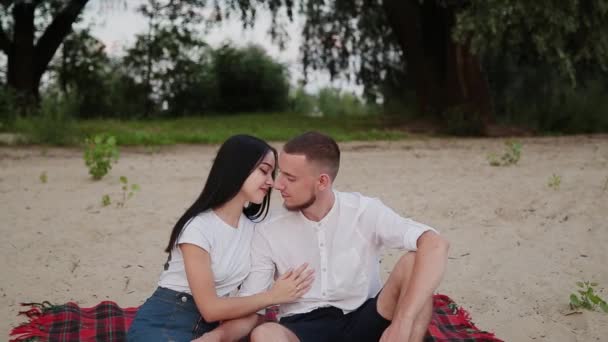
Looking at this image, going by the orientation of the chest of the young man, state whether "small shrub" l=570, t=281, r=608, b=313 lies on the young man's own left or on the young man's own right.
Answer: on the young man's own left

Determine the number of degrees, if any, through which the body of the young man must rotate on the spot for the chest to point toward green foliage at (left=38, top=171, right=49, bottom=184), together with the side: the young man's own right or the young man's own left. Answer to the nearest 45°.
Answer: approximately 135° to the young man's own right

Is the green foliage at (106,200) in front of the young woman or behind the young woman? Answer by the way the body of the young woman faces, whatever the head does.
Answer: behind

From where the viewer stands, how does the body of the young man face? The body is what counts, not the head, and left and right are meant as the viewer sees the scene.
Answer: facing the viewer

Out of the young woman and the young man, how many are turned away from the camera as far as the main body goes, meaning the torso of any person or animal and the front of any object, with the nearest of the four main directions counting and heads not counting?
0

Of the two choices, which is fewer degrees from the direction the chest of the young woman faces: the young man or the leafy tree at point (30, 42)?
the young man

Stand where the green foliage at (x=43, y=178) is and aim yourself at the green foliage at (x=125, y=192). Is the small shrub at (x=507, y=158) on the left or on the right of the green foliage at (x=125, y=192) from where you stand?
left

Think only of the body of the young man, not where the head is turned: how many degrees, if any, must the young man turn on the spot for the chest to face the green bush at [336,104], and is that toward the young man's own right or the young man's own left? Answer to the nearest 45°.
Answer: approximately 180°
